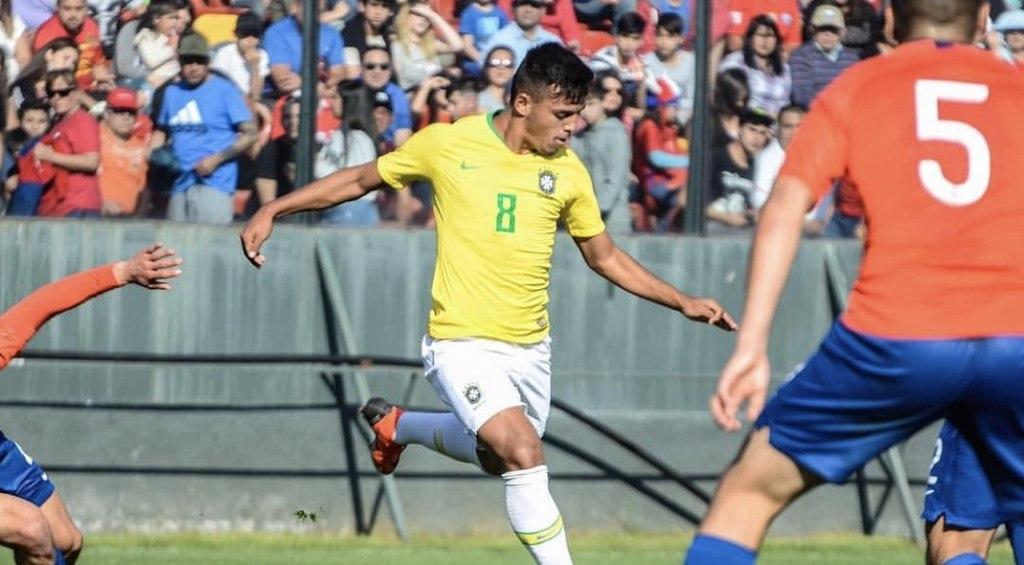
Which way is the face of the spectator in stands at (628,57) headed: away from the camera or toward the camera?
toward the camera

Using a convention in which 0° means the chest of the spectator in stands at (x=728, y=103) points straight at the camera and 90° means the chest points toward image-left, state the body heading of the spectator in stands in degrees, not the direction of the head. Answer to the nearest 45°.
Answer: approximately 315°

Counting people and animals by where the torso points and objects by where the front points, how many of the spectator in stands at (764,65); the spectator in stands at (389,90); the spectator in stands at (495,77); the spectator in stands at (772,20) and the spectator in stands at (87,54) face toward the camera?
5

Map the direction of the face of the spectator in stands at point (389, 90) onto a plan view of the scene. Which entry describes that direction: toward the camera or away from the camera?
toward the camera

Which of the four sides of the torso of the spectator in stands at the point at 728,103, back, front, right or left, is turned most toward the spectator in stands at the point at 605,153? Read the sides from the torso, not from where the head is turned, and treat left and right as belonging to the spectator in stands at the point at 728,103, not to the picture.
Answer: right

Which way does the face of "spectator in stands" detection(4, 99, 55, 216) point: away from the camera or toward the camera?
toward the camera

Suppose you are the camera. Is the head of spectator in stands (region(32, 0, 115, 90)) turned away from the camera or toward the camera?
toward the camera

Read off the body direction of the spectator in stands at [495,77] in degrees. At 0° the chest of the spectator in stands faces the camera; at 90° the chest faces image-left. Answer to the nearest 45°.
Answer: approximately 0°

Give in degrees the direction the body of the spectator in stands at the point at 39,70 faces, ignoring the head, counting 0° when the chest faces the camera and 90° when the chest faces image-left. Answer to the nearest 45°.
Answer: approximately 315°

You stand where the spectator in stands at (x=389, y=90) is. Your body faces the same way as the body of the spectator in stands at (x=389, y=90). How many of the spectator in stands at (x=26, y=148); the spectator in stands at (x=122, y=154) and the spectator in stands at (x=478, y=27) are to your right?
2

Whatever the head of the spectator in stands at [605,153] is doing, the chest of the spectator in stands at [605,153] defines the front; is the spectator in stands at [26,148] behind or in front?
in front

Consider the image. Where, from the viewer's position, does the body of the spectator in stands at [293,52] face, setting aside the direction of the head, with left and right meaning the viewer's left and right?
facing the viewer

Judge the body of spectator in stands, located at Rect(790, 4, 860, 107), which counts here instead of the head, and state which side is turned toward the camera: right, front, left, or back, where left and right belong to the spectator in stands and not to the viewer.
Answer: front

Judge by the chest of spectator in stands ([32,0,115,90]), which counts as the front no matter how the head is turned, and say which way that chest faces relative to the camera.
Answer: toward the camera

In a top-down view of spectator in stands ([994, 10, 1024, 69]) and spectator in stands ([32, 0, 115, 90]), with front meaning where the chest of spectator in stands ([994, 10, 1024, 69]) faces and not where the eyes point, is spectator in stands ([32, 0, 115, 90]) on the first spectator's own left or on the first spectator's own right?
on the first spectator's own right

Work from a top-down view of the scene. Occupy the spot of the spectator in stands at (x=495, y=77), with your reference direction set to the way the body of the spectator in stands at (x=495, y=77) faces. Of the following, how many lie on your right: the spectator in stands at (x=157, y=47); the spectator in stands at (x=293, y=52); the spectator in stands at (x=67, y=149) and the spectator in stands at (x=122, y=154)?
4
